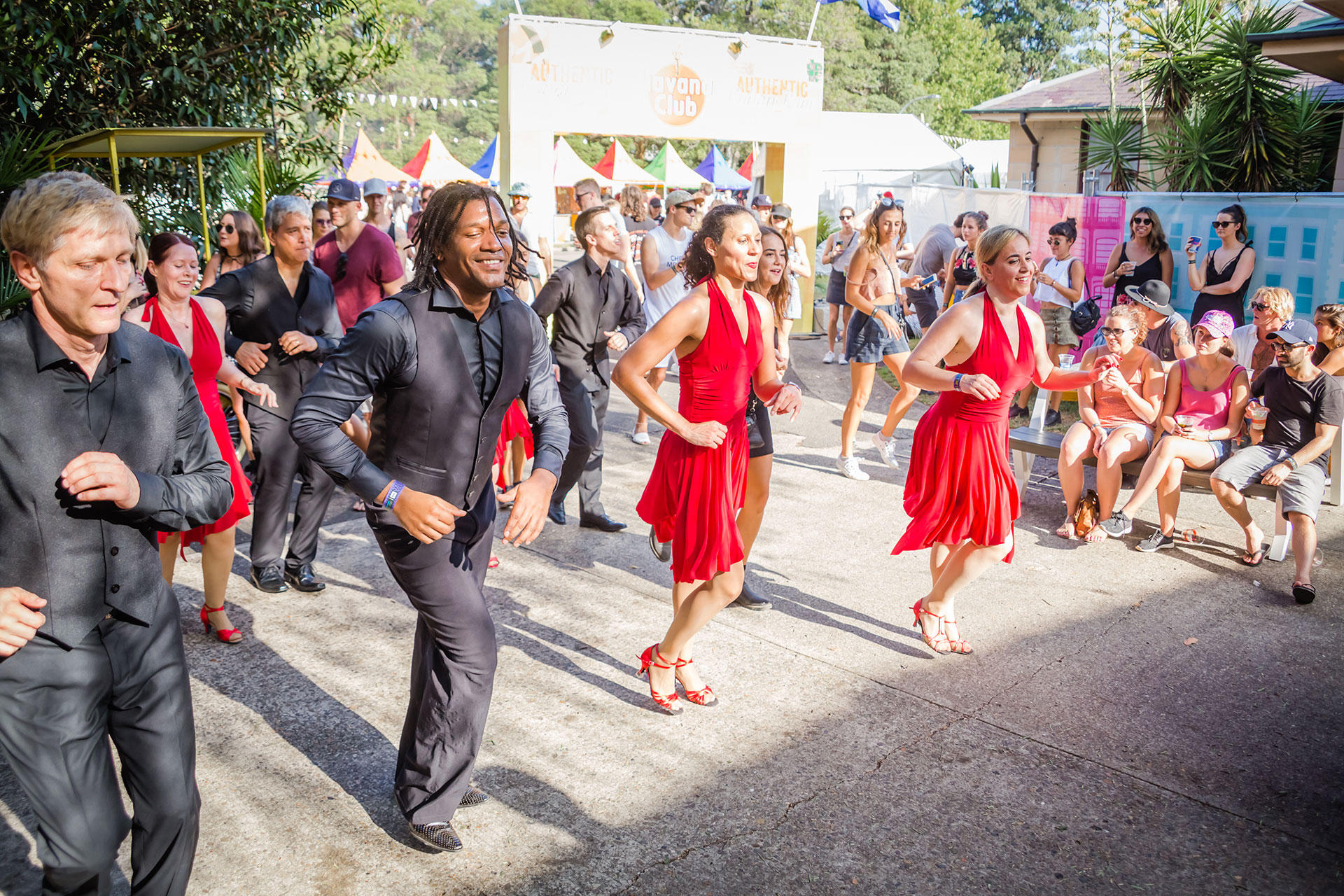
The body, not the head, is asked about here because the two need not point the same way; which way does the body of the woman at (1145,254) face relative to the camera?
toward the camera

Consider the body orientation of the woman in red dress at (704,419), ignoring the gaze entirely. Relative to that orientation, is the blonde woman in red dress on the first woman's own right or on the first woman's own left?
on the first woman's own left

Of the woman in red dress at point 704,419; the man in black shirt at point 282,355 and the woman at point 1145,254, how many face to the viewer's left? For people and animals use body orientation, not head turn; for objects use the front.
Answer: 0

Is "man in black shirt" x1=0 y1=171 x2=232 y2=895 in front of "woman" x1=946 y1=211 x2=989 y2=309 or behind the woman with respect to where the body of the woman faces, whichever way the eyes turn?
in front

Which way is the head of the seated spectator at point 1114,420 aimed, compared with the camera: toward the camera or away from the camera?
toward the camera

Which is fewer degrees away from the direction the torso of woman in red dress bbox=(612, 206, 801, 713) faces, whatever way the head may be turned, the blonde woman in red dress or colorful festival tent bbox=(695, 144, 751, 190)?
the blonde woman in red dress

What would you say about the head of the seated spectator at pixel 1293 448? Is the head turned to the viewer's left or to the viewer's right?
to the viewer's left

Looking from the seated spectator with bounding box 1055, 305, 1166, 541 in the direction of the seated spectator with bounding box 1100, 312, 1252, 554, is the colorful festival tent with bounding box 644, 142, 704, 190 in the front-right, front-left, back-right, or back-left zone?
back-left

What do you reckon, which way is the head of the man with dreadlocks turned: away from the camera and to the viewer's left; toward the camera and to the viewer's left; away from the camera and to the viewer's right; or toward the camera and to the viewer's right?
toward the camera and to the viewer's right

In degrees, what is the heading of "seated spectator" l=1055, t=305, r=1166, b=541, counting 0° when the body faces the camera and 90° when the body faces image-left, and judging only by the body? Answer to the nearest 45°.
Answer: approximately 45°

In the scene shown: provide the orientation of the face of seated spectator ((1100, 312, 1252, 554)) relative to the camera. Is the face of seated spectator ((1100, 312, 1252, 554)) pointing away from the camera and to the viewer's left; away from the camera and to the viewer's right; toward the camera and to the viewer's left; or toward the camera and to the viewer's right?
toward the camera and to the viewer's left

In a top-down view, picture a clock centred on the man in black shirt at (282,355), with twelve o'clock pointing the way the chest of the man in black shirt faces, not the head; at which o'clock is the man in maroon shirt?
The man in maroon shirt is roughly at 8 o'clock from the man in black shirt.

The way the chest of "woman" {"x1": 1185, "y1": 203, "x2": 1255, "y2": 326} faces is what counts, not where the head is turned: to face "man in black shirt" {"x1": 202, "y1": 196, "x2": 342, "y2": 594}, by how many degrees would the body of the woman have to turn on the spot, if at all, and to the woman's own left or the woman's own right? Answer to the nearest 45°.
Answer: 0° — they already face them

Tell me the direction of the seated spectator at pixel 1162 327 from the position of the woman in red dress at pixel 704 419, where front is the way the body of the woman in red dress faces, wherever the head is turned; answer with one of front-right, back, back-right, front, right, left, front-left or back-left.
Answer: left

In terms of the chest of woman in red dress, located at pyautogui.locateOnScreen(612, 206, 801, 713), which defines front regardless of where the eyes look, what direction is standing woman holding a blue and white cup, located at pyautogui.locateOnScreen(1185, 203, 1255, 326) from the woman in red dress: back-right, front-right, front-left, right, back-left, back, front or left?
left

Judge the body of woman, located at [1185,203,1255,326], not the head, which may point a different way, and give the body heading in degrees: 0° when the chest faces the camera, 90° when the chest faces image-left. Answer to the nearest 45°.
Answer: approximately 45°
